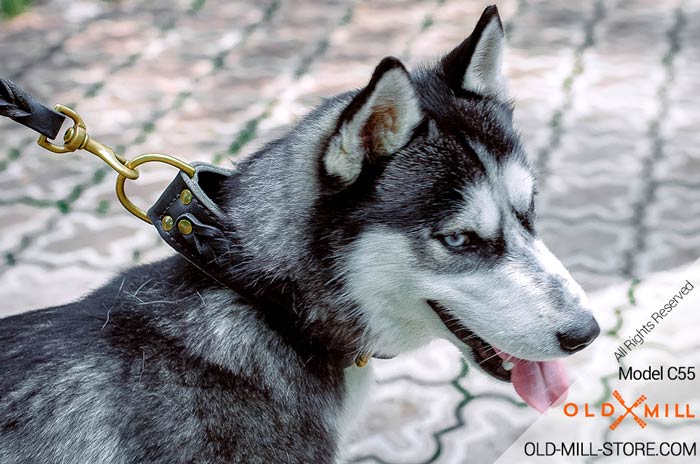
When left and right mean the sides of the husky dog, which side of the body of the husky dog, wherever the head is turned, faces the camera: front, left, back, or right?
right

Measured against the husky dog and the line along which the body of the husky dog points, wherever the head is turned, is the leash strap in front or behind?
behind
